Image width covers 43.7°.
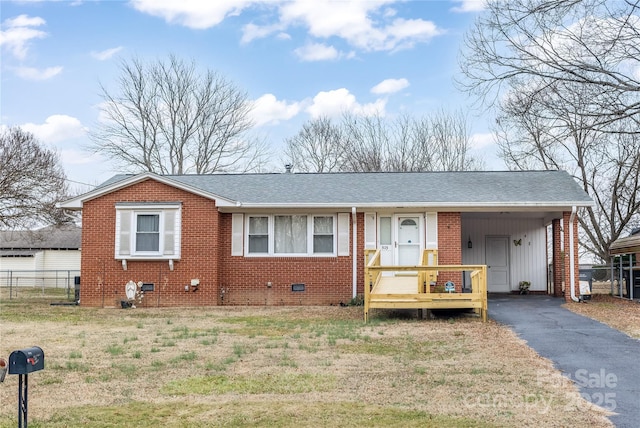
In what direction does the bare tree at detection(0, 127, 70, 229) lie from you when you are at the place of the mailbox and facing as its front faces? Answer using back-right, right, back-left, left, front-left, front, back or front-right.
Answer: back-right

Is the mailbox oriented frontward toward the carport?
no

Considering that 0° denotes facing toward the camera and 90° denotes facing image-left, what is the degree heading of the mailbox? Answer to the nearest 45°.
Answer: approximately 45°

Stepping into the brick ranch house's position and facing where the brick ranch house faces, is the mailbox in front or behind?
in front

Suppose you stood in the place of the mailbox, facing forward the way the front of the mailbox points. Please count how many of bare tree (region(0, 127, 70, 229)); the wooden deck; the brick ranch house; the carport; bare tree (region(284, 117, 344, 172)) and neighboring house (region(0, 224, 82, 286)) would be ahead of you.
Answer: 0

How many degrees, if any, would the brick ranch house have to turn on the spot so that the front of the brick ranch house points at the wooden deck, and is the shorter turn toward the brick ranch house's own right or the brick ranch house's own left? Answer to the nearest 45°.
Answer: approximately 45° to the brick ranch house's own left

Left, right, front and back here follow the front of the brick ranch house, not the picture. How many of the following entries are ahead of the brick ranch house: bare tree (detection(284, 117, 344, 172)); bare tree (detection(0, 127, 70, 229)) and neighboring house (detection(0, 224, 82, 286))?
0

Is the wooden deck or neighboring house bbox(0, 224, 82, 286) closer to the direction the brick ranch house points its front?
the wooden deck

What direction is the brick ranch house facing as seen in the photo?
toward the camera

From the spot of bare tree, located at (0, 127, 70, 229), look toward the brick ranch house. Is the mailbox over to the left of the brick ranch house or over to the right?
right

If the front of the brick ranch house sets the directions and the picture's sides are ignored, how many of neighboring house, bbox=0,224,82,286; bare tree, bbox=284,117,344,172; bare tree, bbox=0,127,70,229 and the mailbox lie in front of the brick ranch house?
1

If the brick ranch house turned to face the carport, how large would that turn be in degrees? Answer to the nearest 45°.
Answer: approximately 90° to its left

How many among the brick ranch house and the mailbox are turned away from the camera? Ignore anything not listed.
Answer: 0

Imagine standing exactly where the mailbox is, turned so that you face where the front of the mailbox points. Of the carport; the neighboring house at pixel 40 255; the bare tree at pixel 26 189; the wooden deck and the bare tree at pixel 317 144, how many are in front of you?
0

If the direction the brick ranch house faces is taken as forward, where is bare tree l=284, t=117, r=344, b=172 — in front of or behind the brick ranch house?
behind
